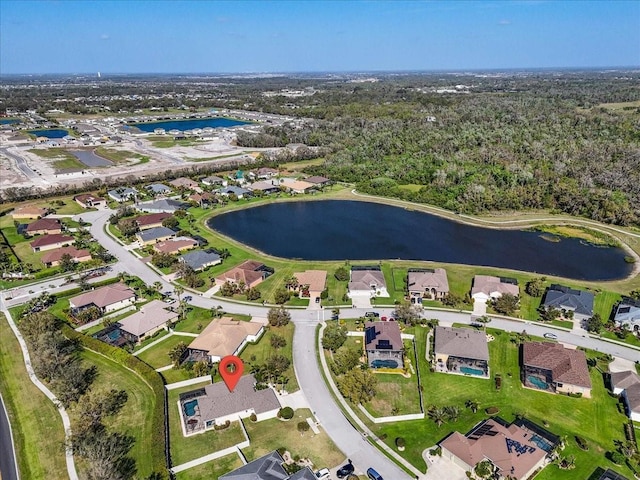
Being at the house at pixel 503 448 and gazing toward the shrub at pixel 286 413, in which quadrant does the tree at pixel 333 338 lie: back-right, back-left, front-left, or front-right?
front-right

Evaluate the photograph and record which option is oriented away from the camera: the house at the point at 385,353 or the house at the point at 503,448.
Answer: the house at the point at 385,353

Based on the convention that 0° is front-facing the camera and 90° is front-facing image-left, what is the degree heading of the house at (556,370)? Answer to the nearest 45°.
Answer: approximately 180°

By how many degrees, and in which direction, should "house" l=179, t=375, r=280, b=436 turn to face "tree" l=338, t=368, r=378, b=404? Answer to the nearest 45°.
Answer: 0° — it already faces it

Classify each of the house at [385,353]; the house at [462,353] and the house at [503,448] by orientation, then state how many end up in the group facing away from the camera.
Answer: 2

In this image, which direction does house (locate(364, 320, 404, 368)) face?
away from the camera

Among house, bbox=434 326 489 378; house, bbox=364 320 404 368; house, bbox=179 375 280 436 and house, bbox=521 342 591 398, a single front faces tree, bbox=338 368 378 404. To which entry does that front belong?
house, bbox=179 375 280 436

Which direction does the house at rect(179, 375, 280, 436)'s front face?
to the viewer's right

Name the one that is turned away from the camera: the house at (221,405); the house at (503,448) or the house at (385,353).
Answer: the house at (385,353)

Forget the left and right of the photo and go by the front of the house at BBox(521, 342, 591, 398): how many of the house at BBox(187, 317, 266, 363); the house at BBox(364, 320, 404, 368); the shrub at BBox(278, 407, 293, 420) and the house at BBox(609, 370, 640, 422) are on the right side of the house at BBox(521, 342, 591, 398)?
1

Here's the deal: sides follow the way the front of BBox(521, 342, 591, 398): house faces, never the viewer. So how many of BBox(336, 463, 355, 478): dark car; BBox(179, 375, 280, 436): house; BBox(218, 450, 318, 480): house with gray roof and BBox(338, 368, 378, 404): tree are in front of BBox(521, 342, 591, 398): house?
0

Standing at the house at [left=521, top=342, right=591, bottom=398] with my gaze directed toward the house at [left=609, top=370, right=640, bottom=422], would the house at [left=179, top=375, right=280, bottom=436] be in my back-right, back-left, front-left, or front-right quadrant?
back-right

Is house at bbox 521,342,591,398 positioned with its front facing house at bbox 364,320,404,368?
no

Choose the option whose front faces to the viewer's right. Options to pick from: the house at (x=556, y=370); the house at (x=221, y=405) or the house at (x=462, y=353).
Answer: the house at (x=221, y=405)

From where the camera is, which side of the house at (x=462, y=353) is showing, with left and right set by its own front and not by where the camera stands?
back

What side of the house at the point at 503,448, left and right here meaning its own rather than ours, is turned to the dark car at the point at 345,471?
front

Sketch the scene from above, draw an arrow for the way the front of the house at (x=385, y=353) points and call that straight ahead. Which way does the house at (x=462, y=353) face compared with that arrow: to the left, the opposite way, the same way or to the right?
the same way

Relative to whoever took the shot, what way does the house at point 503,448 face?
facing the viewer and to the left of the viewer

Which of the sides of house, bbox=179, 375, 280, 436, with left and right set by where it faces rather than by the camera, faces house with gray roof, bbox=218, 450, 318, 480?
right

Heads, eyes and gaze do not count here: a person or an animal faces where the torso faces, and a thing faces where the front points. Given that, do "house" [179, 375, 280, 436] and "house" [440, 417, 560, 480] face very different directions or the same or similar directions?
very different directions
